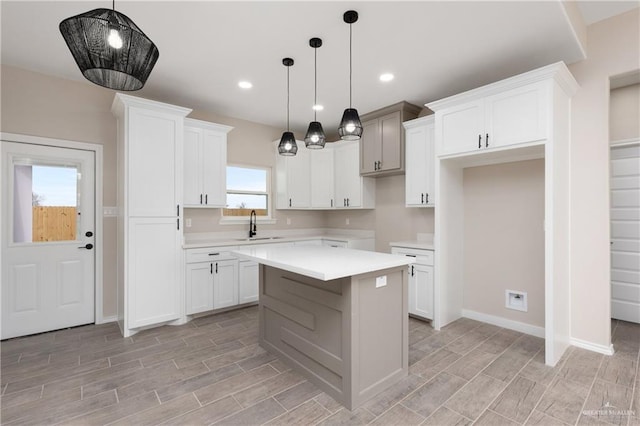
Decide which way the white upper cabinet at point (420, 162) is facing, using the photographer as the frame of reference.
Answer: facing the viewer and to the left of the viewer

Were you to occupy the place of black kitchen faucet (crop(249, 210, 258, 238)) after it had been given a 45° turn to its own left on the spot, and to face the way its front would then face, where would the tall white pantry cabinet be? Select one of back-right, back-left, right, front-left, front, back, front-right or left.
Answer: right

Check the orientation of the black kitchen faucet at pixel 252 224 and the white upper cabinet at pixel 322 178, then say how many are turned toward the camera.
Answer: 2

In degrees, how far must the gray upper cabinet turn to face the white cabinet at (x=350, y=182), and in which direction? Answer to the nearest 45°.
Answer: approximately 90° to its right

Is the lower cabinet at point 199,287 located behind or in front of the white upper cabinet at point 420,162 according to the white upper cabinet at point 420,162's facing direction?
in front

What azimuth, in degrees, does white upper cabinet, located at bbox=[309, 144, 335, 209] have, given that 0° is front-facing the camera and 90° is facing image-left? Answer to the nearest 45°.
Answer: approximately 0°

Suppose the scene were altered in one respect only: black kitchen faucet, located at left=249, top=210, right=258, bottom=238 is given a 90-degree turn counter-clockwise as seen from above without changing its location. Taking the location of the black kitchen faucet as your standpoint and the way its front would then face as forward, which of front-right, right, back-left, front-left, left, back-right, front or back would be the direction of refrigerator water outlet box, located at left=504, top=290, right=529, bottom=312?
front-right

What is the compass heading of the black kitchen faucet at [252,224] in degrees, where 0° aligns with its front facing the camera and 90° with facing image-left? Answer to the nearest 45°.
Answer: approximately 0°

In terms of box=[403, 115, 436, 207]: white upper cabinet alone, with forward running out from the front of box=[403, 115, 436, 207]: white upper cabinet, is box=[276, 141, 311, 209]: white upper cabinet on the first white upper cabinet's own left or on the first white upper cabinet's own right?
on the first white upper cabinet's own right
